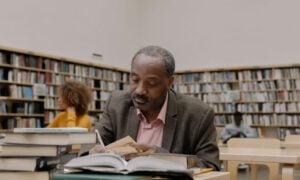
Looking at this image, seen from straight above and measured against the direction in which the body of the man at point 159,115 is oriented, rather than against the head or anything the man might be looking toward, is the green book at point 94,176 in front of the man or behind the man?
in front

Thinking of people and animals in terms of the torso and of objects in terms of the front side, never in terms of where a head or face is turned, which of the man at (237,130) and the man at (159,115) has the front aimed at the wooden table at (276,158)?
the man at (237,130)

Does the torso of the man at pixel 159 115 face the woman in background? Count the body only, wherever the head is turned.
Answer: no

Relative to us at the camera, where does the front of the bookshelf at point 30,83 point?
facing the viewer and to the right of the viewer

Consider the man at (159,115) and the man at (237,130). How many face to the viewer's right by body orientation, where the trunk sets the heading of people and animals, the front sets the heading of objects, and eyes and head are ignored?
0

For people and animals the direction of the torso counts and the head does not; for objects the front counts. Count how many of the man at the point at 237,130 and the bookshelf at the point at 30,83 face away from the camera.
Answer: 0

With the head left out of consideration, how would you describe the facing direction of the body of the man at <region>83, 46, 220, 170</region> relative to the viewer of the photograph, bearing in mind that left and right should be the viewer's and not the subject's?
facing the viewer and to the left of the viewer

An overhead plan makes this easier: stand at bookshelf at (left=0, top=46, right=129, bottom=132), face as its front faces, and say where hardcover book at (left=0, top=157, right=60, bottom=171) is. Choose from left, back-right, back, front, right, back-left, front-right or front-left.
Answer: front-right

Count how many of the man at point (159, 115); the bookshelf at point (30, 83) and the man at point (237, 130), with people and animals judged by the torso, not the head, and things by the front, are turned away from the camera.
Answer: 0

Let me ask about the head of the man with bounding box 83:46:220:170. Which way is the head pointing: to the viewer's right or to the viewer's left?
to the viewer's left

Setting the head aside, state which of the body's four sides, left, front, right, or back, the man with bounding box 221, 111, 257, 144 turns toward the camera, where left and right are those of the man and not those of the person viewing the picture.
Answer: front

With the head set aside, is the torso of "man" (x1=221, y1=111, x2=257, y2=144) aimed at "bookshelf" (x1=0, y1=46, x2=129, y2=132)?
no

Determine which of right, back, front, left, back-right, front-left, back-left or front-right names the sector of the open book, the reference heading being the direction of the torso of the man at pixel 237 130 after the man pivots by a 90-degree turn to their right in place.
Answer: left

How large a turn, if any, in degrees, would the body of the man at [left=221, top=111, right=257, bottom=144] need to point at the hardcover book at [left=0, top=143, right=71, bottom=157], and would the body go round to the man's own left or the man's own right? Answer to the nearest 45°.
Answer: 0° — they already face it

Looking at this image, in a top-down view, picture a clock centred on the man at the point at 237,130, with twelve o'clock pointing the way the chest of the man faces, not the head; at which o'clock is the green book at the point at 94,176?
The green book is roughly at 12 o'clock from the man.
